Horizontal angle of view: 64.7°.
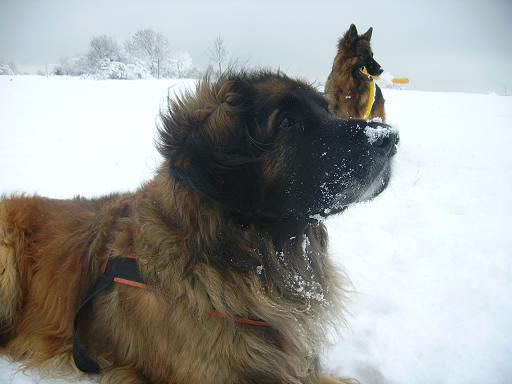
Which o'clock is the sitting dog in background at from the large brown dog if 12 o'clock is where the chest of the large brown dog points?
The sitting dog in background is roughly at 10 o'clock from the large brown dog.

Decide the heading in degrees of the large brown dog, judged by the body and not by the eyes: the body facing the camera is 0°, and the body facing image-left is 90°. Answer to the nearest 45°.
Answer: approximately 270°
